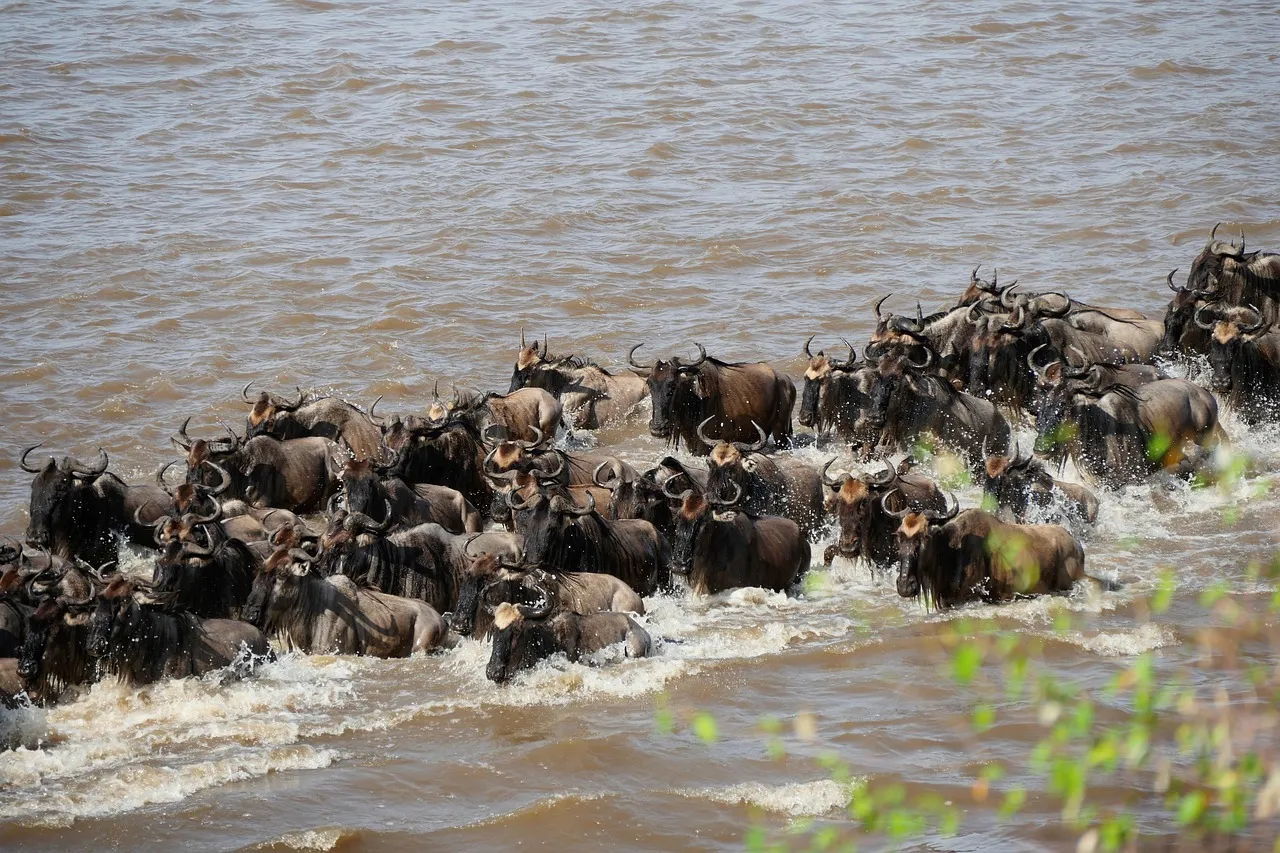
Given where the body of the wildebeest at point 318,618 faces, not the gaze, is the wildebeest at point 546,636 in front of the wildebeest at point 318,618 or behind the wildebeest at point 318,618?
behind

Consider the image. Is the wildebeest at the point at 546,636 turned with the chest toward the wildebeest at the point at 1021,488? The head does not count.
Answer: no

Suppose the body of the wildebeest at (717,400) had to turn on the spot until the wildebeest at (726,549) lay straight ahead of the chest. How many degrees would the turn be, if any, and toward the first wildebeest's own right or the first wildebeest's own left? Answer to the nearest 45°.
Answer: approximately 45° to the first wildebeest's own left

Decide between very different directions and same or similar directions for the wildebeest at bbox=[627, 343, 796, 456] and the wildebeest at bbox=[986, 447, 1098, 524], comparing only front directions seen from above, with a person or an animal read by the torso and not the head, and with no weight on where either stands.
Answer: same or similar directions

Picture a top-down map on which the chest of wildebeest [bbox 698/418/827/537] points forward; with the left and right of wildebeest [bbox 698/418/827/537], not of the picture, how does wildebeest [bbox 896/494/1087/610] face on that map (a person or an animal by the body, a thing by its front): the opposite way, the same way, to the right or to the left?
the same way

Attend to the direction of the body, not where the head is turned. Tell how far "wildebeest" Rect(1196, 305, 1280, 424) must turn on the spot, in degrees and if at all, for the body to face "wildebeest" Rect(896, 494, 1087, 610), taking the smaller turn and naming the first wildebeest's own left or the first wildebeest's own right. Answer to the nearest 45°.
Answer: approximately 45° to the first wildebeest's own left

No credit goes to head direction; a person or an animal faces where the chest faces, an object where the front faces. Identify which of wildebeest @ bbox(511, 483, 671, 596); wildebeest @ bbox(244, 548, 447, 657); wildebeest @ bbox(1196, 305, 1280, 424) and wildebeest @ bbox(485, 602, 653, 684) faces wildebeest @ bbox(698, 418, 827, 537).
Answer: wildebeest @ bbox(1196, 305, 1280, 424)

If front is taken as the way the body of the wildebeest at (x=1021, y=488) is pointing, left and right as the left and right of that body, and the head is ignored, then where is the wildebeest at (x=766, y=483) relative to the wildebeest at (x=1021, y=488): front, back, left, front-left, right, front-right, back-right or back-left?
front-right

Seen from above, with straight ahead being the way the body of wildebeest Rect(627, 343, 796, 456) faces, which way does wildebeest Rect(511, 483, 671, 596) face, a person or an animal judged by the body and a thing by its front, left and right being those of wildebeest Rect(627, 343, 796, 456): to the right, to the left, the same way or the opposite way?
the same way

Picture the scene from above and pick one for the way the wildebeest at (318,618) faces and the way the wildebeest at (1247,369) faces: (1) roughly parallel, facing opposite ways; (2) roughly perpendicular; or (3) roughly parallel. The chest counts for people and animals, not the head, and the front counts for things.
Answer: roughly parallel

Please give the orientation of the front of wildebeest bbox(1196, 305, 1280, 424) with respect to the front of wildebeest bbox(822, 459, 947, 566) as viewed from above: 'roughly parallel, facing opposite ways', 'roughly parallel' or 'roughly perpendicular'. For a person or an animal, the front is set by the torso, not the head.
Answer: roughly parallel

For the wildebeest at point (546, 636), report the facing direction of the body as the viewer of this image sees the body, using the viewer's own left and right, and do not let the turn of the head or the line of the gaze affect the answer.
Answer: facing the viewer and to the left of the viewer

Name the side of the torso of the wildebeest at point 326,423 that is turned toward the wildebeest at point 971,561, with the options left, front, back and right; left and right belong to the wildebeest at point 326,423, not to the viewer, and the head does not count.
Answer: left

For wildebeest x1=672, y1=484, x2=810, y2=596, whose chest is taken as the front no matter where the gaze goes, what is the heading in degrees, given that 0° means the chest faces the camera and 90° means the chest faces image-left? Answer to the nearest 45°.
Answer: approximately 45°

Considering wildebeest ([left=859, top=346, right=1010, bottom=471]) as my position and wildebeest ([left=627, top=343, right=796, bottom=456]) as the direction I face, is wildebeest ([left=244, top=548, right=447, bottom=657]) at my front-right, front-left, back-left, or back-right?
front-left

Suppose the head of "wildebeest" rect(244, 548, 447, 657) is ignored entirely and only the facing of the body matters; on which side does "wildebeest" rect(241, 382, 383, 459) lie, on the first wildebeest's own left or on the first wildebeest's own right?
on the first wildebeest's own right

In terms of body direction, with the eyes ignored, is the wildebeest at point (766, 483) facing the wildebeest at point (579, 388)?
no

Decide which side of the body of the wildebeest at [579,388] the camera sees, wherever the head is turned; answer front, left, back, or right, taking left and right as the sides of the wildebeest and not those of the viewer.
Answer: left

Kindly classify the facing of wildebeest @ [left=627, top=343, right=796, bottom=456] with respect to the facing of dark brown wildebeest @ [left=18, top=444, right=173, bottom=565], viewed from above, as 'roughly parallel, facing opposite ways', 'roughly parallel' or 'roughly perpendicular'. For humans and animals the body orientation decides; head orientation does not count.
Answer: roughly parallel

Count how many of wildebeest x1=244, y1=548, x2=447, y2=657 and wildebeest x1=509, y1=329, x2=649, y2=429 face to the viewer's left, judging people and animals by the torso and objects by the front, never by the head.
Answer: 2

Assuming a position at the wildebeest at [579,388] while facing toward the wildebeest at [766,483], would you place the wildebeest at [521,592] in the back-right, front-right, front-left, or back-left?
front-right
